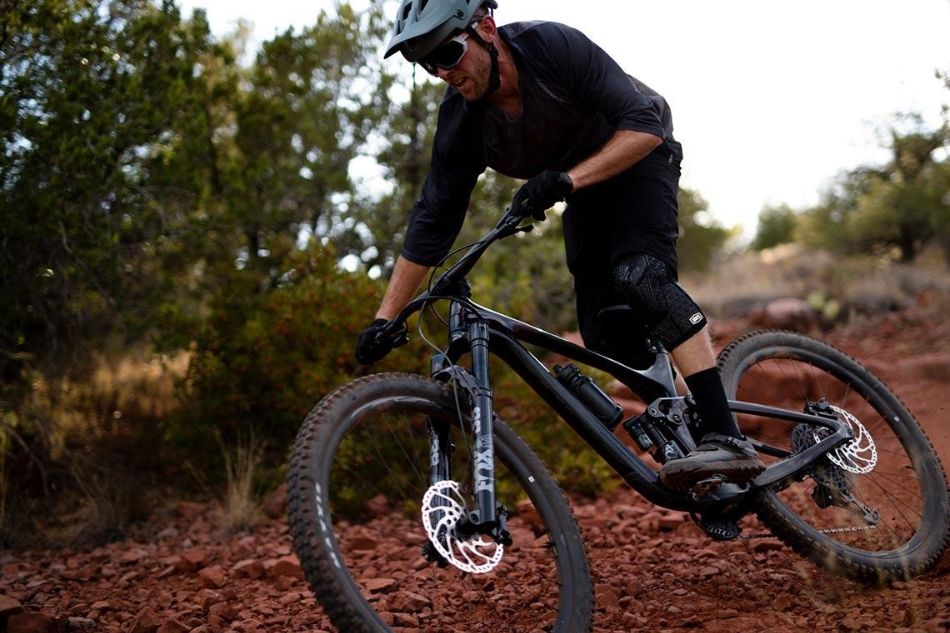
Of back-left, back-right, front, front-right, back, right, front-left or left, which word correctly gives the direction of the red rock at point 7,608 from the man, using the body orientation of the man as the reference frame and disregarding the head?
front-right

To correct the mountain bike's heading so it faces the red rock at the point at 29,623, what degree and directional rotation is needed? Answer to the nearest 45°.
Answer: approximately 45° to its right

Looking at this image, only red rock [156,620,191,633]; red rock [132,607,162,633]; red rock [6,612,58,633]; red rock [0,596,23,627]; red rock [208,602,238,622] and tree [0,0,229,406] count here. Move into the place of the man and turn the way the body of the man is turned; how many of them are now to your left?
0

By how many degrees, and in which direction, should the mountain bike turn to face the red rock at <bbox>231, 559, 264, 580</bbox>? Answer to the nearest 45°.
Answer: approximately 90° to its right

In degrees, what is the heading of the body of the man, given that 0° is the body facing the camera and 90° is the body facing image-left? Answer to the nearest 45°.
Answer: approximately 45°

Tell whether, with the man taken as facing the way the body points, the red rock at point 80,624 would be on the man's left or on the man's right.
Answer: on the man's right

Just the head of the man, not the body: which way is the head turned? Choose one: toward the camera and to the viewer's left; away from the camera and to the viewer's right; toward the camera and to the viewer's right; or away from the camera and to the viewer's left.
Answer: toward the camera and to the viewer's left

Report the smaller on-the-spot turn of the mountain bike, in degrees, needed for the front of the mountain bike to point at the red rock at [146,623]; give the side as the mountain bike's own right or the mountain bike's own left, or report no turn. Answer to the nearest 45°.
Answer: approximately 45° to the mountain bike's own right

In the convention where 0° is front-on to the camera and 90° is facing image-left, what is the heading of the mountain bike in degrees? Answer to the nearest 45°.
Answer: approximately 45°

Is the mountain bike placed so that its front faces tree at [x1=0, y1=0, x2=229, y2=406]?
no

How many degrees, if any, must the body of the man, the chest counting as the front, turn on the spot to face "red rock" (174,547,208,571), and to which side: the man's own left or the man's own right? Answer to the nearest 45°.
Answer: approximately 90° to the man's own right

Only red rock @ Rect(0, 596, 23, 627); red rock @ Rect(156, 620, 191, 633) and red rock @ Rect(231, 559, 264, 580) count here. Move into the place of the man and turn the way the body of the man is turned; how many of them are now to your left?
0

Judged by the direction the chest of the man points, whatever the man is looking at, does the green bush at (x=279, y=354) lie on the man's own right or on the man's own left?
on the man's own right

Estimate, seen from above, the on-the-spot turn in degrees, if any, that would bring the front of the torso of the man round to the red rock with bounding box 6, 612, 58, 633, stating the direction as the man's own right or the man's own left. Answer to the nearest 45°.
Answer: approximately 45° to the man's own right
